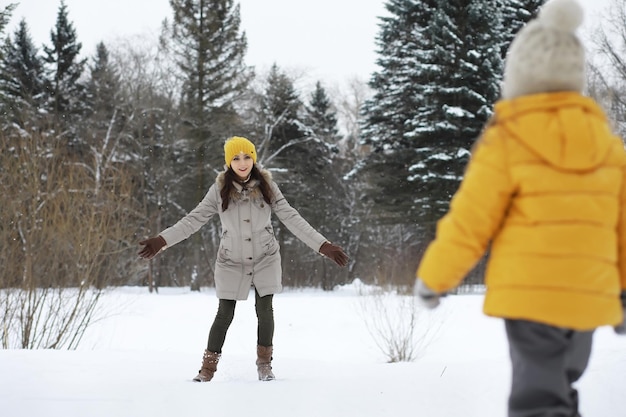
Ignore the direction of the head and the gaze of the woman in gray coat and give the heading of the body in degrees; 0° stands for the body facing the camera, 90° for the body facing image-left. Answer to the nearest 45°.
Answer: approximately 0°

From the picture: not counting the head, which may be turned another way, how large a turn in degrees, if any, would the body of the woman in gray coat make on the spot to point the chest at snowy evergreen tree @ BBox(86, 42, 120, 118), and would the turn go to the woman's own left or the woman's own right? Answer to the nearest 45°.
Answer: approximately 180°

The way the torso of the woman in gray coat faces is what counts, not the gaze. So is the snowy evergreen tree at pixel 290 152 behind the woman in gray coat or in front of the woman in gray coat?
behind

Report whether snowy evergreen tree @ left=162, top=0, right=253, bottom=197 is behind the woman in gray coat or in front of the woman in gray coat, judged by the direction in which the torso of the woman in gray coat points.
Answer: behind

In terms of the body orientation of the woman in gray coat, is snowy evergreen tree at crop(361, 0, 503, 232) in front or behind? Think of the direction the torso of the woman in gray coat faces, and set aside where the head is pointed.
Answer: behind

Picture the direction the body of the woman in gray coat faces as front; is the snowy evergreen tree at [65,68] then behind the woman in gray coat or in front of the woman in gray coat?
behind

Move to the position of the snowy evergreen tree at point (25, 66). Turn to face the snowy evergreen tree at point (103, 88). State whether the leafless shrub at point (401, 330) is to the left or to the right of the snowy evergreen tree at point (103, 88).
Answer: right
